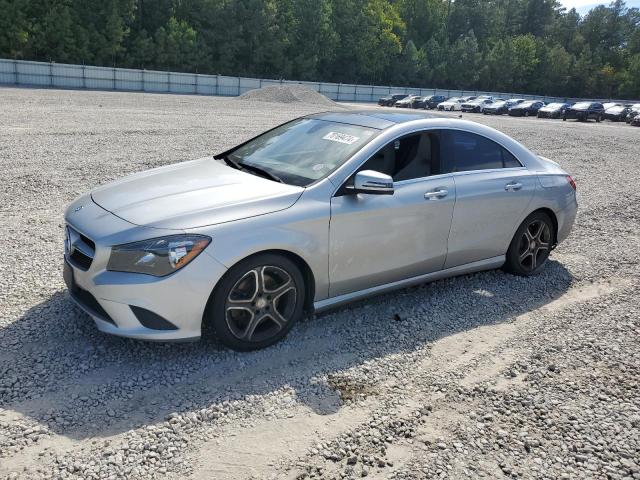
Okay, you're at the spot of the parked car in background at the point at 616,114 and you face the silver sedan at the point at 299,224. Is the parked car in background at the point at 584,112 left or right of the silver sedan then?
right

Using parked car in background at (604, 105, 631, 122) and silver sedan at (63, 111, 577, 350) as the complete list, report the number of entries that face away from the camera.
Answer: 0

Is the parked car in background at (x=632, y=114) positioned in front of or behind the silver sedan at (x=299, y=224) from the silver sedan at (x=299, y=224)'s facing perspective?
behind

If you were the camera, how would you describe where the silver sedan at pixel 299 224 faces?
facing the viewer and to the left of the viewer

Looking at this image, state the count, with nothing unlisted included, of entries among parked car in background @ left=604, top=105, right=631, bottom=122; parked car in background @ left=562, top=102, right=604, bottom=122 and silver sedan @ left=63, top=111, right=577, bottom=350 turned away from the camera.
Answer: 0

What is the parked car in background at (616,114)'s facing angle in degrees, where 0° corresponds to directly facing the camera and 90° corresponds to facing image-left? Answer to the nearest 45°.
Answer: approximately 45°

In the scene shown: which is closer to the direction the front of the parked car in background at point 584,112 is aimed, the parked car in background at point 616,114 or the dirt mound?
the dirt mound

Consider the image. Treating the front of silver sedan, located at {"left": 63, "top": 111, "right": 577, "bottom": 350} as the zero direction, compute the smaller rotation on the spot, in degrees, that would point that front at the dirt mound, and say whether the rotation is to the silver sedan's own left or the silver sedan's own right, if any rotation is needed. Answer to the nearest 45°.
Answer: approximately 135° to the silver sedan's own right

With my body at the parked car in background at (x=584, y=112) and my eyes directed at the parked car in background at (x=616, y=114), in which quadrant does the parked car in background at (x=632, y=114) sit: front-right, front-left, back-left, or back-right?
front-right
